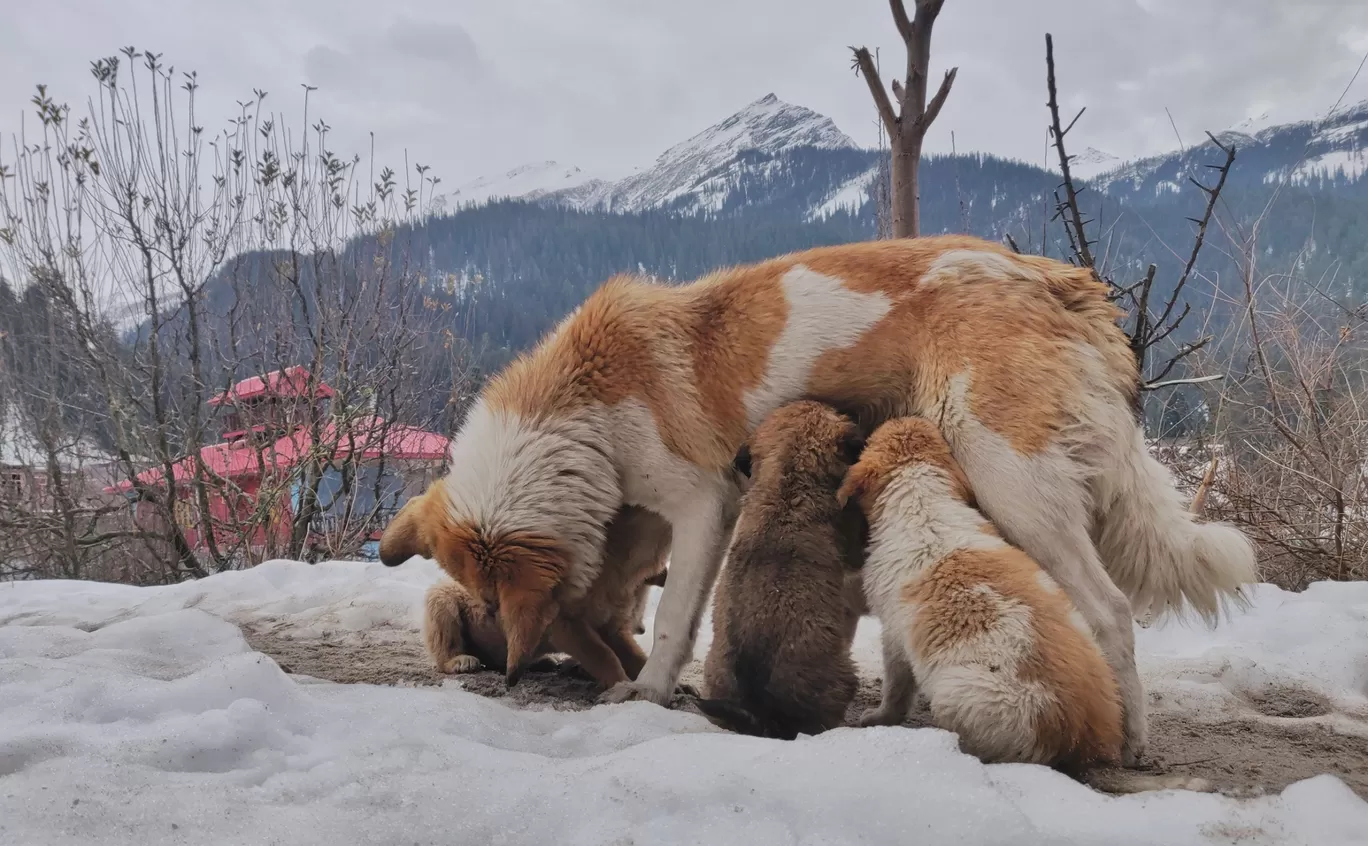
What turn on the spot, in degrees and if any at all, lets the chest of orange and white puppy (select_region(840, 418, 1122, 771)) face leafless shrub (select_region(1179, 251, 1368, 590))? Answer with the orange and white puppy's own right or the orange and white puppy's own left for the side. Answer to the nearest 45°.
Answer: approximately 90° to the orange and white puppy's own right

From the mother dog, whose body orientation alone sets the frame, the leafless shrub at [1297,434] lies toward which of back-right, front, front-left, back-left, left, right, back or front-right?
back-right

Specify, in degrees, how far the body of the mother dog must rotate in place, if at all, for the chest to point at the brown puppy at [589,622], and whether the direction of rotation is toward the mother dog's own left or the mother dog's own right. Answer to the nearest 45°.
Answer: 0° — it already faces it

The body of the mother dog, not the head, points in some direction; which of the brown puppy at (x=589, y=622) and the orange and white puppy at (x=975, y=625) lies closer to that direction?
the brown puppy

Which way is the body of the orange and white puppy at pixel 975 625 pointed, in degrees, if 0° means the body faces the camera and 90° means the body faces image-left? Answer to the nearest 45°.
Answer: approximately 135°

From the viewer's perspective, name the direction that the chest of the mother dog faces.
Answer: to the viewer's left
